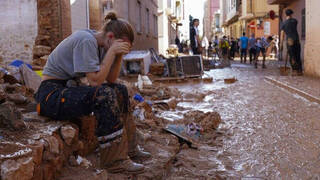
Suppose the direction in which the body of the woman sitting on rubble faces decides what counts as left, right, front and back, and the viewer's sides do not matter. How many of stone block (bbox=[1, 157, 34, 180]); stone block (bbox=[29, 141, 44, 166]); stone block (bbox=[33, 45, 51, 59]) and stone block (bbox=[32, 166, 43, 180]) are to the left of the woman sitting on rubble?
1

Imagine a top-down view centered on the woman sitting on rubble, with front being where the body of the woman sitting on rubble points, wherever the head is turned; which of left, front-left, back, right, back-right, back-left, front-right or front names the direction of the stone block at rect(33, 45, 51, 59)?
left

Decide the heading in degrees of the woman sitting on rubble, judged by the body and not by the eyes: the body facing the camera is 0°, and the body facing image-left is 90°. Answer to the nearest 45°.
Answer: approximately 270°

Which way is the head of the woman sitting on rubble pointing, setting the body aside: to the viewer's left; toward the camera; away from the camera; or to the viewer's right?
to the viewer's right
